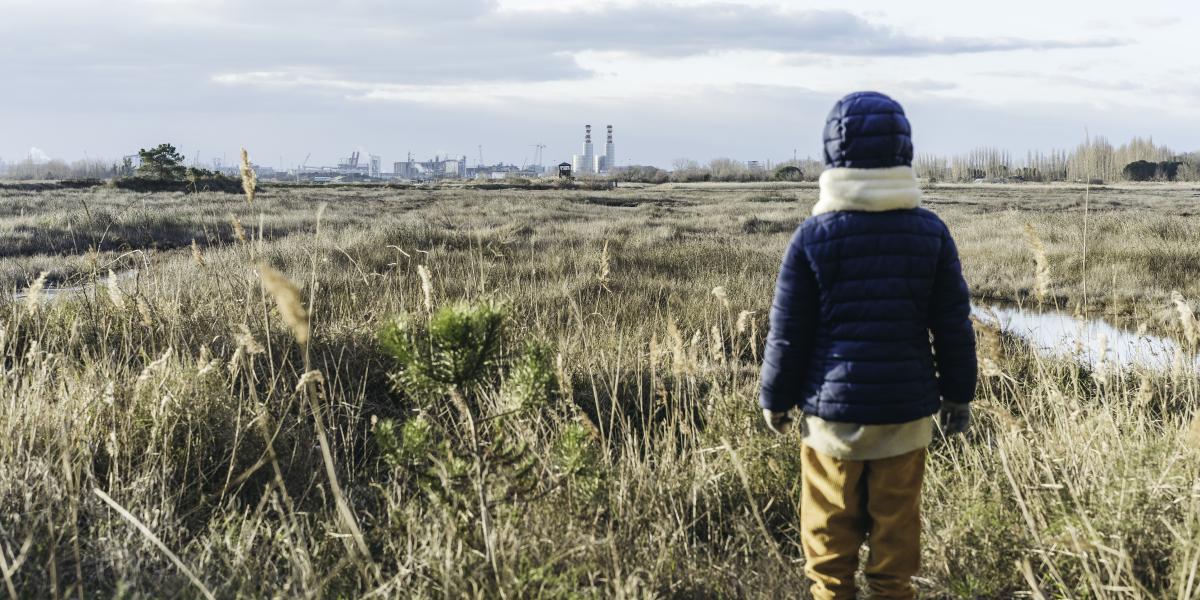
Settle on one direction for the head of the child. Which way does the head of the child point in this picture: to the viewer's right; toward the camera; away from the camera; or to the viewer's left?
away from the camera

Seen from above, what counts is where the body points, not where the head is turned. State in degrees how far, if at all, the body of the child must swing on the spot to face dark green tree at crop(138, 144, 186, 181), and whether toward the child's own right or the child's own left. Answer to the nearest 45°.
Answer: approximately 45° to the child's own left

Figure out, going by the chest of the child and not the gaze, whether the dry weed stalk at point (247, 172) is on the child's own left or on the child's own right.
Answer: on the child's own left

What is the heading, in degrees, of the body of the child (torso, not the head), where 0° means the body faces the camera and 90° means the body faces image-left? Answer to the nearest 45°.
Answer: approximately 180°
